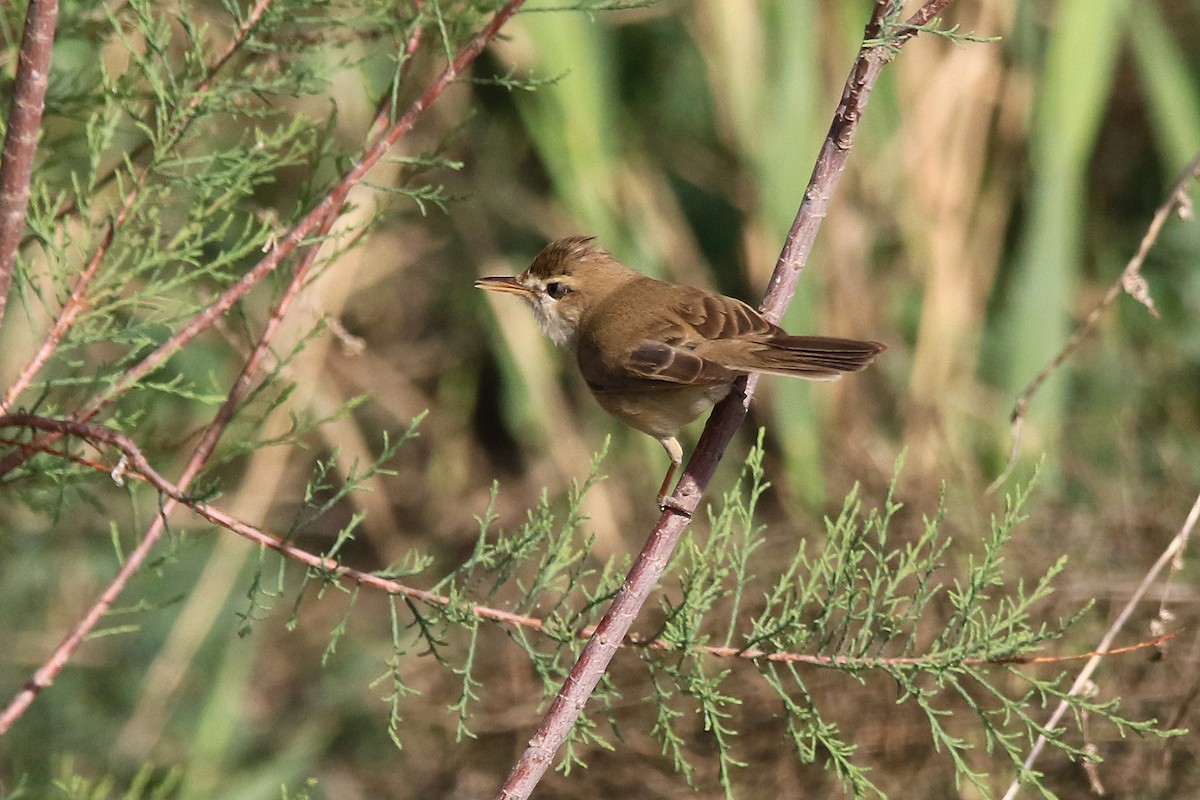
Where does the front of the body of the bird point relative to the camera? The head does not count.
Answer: to the viewer's left

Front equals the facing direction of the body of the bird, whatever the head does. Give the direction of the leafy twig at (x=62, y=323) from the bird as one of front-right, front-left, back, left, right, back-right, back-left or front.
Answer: front-left

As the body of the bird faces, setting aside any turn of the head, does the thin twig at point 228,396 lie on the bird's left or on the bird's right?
on the bird's left

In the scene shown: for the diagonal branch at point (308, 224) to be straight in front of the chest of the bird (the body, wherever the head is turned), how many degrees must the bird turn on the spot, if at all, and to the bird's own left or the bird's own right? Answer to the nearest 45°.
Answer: approximately 45° to the bird's own left

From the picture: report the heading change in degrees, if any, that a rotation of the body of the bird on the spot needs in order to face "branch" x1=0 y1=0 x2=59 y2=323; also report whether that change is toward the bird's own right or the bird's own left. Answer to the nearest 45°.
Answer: approximately 45° to the bird's own left

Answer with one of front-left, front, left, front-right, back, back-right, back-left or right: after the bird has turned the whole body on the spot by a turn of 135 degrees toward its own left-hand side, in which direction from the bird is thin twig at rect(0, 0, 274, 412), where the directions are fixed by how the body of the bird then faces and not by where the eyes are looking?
right
